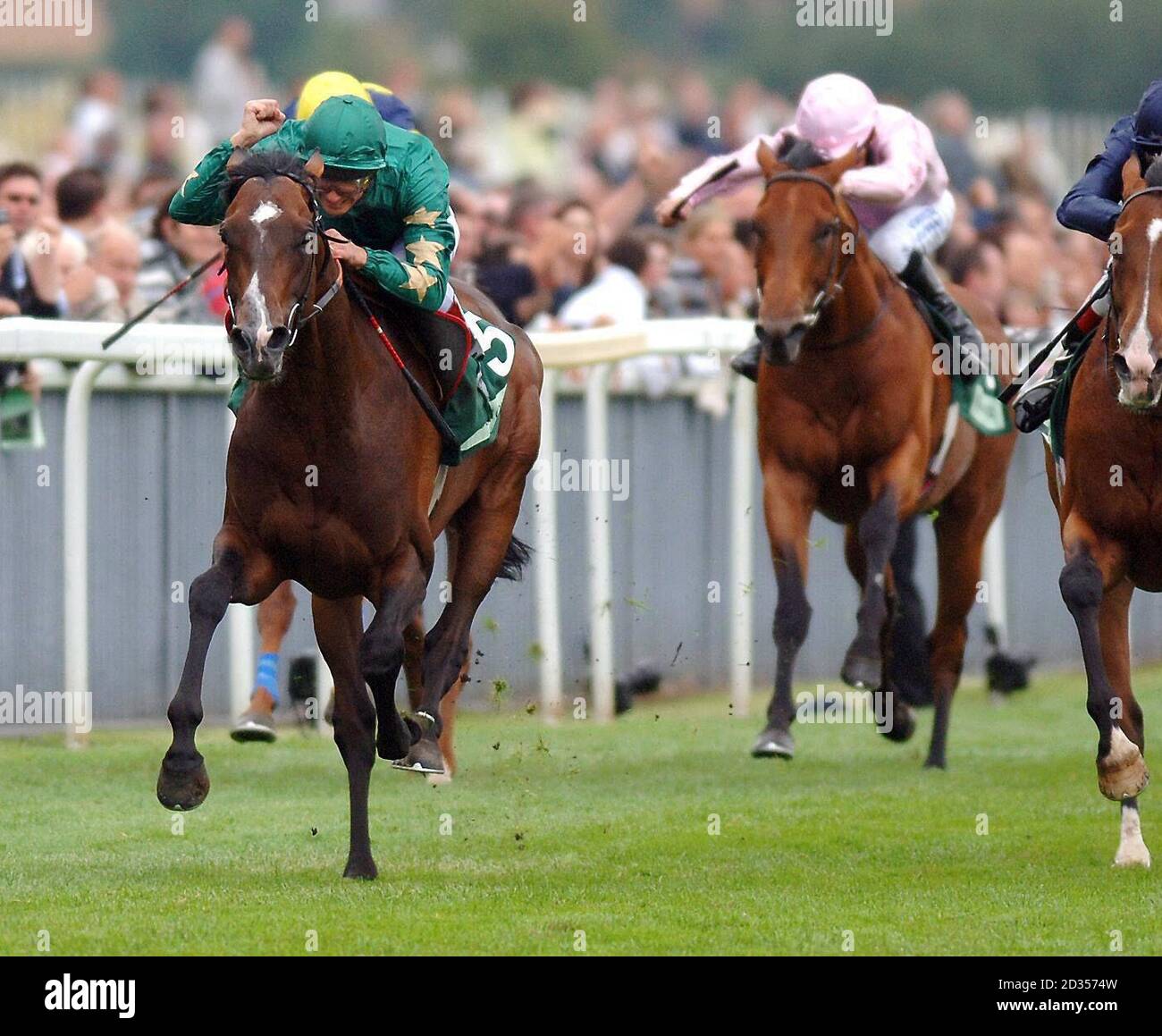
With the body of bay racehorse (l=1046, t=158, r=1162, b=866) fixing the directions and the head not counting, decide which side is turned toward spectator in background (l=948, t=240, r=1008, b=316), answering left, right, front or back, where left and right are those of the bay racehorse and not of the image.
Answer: back

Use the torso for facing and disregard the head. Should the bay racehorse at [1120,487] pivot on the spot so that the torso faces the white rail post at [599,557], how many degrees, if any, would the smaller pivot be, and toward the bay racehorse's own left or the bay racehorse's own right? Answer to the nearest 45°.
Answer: approximately 135° to the bay racehorse's own right

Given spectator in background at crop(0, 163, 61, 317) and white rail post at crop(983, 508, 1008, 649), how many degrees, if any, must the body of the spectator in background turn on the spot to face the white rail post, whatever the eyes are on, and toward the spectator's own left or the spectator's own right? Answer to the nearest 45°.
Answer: approximately 90° to the spectator's own left

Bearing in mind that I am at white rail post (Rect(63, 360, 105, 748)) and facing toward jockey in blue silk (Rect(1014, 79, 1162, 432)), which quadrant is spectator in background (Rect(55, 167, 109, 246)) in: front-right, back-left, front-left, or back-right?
back-left

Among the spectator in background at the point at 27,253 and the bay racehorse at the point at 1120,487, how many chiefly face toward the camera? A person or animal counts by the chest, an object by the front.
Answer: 2

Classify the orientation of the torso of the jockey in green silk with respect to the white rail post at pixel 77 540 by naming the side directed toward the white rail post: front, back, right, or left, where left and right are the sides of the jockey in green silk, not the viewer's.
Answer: right

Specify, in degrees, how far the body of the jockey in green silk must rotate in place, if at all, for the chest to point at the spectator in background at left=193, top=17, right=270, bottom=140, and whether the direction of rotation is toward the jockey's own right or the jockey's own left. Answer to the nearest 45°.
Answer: approximately 135° to the jockey's own right

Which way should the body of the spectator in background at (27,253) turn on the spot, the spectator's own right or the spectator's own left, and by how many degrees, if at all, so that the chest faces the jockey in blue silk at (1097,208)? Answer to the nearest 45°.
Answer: approximately 45° to the spectator's own left

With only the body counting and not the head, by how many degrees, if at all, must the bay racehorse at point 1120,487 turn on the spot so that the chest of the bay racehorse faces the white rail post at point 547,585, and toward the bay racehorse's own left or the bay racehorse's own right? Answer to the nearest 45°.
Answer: approximately 135° to the bay racehorse's own right
